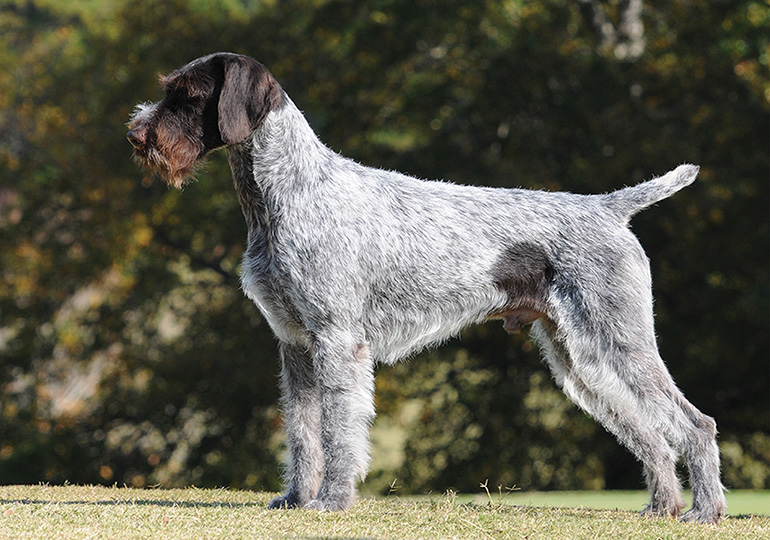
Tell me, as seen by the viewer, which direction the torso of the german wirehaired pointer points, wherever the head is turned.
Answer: to the viewer's left
